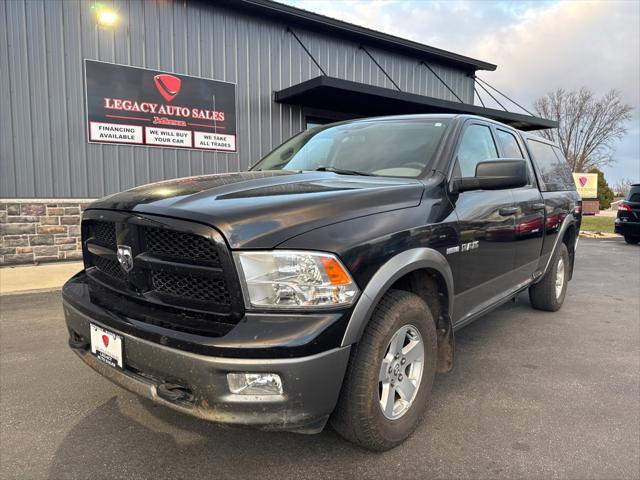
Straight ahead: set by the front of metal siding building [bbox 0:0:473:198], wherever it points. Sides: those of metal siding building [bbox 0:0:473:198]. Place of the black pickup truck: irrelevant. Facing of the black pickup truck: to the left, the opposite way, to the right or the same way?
to the right

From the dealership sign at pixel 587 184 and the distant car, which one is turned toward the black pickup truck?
the dealership sign

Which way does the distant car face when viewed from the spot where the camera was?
facing away from the viewer and to the right of the viewer

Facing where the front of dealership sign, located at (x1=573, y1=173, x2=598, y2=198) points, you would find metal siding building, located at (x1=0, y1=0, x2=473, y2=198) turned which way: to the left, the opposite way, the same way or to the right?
to the left

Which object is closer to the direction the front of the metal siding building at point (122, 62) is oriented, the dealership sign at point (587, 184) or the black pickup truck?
the black pickup truck

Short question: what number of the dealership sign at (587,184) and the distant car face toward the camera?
1

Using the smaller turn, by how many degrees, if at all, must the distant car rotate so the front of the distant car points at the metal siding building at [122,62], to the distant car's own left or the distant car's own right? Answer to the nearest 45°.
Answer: approximately 180°

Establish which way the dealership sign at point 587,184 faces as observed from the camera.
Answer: facing the viewer

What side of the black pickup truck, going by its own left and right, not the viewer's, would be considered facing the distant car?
back

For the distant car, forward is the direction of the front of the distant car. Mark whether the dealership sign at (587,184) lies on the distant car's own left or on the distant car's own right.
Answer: on the distant car's own left
